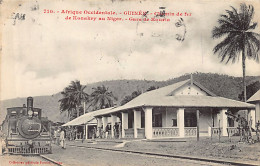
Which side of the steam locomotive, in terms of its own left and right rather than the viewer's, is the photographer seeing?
front

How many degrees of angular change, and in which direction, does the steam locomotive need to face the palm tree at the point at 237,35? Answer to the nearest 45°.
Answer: approximately 90° to its left

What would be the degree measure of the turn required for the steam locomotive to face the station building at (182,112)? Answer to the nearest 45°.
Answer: approximately 135° to its left

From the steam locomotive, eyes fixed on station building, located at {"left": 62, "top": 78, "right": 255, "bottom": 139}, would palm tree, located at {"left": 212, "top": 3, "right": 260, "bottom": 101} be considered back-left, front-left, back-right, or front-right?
front-right
